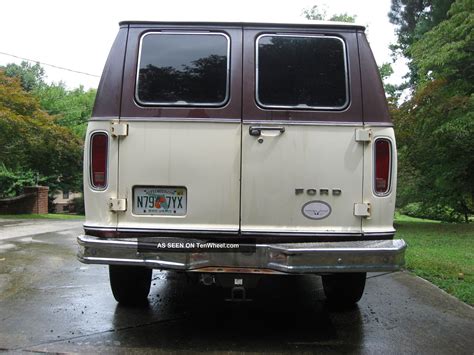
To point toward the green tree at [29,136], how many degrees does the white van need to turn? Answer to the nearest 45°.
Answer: approximately 45° to its left

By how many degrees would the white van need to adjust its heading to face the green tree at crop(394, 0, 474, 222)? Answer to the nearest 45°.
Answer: approximately 45° to its right

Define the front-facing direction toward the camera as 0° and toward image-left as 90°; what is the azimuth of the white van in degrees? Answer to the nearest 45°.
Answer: approximately 180°
